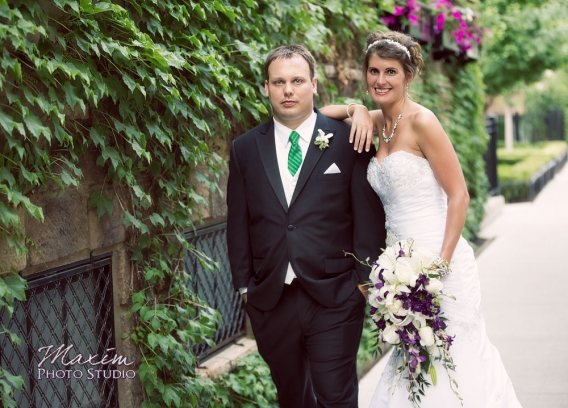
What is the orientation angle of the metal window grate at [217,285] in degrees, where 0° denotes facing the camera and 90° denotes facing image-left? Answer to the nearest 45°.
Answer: approximately 315°

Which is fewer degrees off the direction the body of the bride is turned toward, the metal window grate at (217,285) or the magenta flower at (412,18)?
the metal window grate

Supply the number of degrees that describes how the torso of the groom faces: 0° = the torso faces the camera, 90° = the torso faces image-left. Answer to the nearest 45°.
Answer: approximately 0°

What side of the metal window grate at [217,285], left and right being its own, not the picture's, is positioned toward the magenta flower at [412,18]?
left

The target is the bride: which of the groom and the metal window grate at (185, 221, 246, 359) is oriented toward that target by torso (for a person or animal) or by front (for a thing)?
the metal window grate

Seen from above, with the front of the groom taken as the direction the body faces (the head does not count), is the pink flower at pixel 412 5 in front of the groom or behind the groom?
behind

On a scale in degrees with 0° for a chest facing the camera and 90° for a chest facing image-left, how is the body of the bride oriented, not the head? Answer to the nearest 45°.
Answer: approximately 45°

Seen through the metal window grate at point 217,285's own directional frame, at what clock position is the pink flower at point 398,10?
The pink flower is roughly at 9 o'clock from the metal window grate.

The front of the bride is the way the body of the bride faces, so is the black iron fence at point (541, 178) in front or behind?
behind

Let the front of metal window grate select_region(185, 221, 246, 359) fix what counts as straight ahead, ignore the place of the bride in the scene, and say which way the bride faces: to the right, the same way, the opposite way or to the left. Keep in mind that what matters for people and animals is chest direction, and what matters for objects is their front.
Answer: to the right
